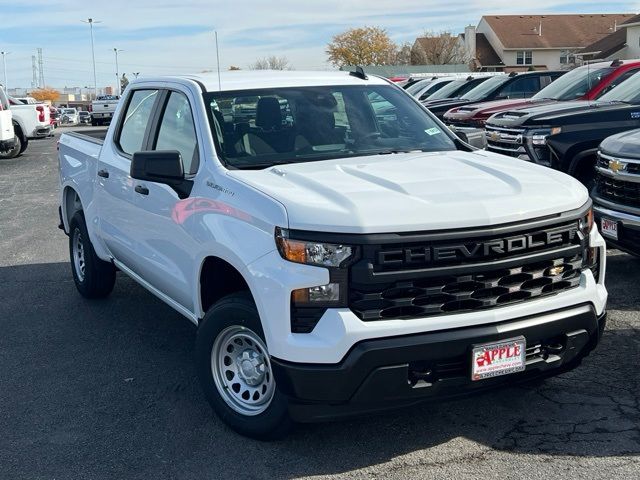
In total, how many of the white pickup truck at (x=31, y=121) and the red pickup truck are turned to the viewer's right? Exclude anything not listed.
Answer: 0

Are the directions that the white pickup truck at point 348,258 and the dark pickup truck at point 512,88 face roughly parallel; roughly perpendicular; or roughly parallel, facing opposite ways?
roughly perpendicular

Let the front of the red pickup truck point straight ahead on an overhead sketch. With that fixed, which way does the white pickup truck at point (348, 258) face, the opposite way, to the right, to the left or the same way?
to the left

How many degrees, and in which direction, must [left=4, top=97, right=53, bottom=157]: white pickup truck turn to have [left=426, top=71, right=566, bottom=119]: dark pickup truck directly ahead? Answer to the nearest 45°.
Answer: approximately 180°

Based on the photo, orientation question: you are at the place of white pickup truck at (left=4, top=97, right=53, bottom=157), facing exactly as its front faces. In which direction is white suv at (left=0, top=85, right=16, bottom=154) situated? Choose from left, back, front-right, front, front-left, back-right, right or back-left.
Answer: back-left

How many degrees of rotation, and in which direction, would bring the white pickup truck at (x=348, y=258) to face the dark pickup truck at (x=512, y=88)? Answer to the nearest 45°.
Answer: approximately 135° to its left

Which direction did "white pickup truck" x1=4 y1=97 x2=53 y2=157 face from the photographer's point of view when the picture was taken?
facing away from the viewer and to the left of the viewer

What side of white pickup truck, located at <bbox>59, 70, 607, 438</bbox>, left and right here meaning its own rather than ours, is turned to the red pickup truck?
left

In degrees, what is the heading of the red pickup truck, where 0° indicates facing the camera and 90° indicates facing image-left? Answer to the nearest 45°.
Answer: approximately 45°

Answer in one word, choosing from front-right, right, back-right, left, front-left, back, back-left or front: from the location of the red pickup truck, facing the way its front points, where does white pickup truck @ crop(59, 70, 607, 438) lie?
front-left

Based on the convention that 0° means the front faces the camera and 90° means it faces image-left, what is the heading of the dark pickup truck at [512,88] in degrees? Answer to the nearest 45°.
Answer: approximately 45°

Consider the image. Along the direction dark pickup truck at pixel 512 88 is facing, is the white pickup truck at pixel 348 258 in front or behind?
in front

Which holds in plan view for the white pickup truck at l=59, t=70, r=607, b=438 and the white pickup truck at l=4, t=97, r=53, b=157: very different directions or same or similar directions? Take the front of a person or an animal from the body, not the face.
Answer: very different directions
